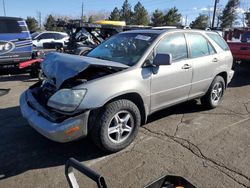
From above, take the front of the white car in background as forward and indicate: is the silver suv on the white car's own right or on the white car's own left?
on the white car's own left

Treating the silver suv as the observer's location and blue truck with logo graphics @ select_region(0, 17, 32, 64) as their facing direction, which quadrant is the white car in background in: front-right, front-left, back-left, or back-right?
front-right

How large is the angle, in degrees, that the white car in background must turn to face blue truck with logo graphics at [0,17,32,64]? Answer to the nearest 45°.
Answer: approximately 90° to its left

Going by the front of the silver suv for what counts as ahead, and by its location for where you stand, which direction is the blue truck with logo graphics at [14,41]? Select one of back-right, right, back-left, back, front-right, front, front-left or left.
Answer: right

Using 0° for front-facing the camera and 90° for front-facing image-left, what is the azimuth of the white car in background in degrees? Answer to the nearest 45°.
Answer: approximately 90°

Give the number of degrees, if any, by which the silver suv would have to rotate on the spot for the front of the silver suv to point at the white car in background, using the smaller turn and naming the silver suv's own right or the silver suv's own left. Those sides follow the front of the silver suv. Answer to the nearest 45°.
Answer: approximately 135° to the silver suv's own right

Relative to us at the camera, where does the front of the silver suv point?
facing the viewer and to the left of the viewer

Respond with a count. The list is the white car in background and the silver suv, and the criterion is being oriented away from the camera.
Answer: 0
